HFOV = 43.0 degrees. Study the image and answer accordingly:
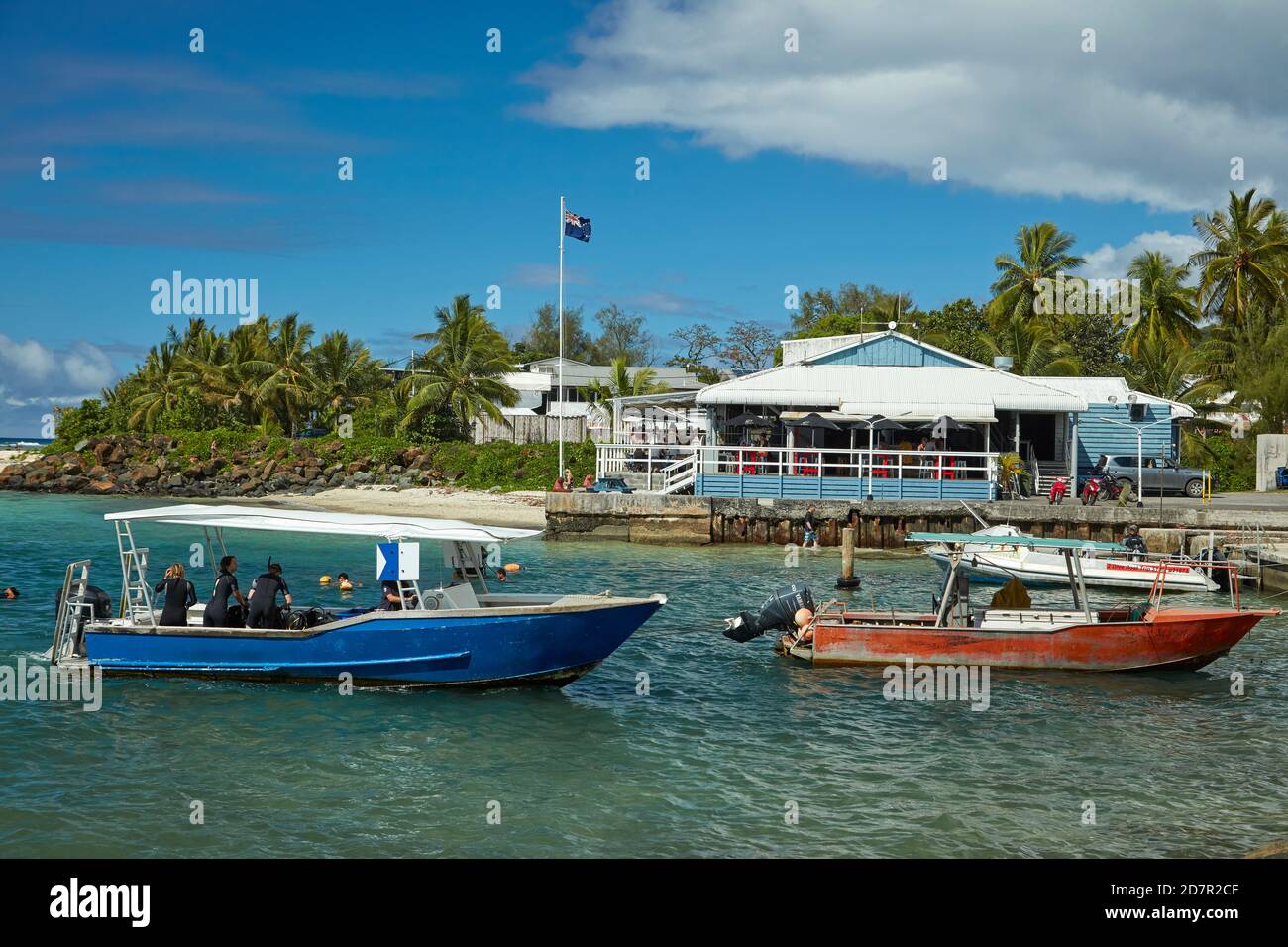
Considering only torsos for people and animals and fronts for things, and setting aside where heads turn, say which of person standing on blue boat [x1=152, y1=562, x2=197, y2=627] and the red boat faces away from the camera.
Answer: the person standing on blue boat

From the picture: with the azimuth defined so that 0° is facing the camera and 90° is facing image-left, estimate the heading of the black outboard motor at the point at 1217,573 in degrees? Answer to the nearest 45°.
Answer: approximately 90°

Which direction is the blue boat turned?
to the viewer's right

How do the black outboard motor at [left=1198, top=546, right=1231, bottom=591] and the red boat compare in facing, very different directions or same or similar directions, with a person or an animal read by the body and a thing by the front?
very different directions

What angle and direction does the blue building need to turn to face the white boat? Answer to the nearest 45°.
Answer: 0° — it already faces it

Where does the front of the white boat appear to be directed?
to the viewer's left

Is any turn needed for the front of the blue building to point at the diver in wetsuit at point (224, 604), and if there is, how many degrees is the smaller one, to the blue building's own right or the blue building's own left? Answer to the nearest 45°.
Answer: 0° — it already faces them

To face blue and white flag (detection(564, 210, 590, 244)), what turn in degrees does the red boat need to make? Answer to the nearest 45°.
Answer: approximately 135° to its left

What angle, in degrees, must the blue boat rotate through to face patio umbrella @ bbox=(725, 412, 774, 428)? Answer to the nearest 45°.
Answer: approximately 45° to its left

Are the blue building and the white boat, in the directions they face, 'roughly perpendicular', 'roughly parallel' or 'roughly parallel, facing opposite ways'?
roughly perpendicular

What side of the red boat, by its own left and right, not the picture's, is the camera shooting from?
right

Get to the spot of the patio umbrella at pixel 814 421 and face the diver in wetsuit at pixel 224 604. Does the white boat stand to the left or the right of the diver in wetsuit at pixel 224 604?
left
